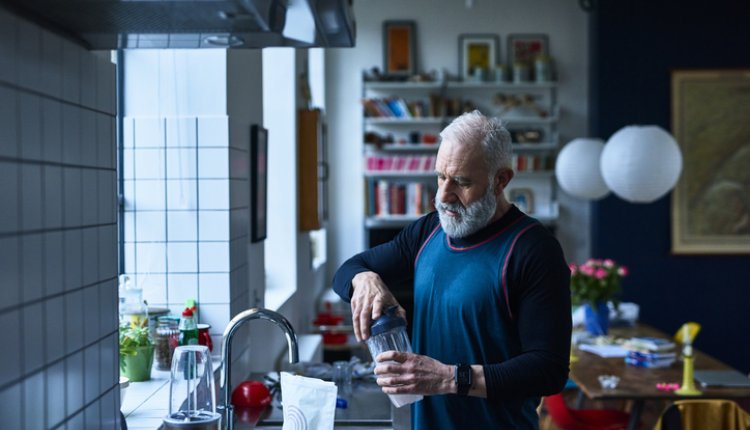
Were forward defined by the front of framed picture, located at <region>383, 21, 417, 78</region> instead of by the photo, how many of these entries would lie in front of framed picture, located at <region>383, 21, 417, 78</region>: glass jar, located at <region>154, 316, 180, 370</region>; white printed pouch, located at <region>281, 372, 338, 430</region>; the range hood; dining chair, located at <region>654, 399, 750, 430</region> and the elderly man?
5

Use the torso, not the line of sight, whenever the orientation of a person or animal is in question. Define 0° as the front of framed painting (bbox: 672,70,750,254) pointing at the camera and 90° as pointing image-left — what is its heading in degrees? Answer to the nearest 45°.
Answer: approximately 0°

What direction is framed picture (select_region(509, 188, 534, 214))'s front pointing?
toward the camera

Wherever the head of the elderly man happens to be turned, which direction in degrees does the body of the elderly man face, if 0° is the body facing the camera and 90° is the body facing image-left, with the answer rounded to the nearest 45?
approximately 45°

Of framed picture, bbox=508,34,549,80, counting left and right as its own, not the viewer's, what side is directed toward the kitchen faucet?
front

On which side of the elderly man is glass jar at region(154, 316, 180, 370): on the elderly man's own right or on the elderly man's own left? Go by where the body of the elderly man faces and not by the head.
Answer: on the elderly man's own right

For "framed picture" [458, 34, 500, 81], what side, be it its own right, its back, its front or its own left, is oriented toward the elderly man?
front

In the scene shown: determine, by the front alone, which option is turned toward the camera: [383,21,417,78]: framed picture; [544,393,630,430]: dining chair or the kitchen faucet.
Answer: the framed picture

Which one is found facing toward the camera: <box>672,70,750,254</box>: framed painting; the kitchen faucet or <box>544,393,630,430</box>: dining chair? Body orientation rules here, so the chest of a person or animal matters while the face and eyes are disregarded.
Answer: the framed painting

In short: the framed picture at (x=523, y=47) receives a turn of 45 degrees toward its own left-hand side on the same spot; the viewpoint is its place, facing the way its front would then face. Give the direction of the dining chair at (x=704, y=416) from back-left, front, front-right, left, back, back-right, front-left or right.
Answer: front-right

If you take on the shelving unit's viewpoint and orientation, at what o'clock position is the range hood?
The range hood is roughly at 12 o'clock from the shelving unit.

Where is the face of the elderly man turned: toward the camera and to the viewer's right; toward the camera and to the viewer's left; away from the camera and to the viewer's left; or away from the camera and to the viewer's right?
toward the camera and to the viewer's left

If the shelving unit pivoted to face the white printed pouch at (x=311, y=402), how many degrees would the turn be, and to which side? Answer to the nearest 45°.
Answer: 0° — it already faces it

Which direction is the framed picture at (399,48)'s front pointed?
toward the camera
